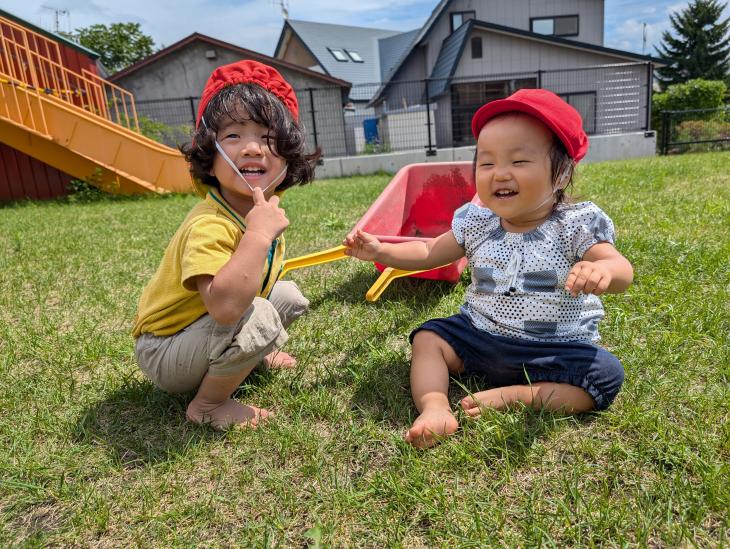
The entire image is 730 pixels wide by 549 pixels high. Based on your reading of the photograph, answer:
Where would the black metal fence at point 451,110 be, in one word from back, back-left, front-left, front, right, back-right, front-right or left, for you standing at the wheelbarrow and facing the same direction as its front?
front-left

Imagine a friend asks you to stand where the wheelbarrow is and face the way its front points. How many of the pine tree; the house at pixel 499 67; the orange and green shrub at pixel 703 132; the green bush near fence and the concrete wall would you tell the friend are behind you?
0

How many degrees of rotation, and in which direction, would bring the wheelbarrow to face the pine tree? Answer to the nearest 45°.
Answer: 0° — it already faces it

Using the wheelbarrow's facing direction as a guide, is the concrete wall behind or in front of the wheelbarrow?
in front

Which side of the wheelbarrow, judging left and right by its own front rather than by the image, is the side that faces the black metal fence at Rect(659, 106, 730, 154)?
front

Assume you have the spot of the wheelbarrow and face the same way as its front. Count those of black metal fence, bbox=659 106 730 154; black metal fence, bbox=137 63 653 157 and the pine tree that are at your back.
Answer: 0

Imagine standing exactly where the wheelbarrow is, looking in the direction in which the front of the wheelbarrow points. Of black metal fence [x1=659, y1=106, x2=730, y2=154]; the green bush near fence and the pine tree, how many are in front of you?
3

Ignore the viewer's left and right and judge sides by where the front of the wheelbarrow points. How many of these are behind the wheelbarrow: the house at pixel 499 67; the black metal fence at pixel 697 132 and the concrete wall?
0

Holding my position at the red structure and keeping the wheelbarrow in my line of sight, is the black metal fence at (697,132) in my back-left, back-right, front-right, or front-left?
front-left

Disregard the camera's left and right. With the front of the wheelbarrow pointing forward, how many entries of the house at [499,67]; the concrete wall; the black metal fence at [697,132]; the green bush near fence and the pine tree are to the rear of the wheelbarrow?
0

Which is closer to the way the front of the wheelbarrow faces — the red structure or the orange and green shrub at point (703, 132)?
the orange and green shrub

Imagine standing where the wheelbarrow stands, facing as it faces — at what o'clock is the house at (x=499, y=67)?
The house is roughly at 11 o'clock from the wheelbarrow.

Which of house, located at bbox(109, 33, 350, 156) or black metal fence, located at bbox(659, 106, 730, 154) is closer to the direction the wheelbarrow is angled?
the black metal fence

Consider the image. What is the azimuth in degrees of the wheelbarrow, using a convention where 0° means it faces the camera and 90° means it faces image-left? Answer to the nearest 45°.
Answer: approximately 225°

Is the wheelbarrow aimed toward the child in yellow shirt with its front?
no

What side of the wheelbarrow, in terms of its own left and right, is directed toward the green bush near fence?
front

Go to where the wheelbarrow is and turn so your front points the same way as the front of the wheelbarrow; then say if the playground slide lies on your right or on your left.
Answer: on your left

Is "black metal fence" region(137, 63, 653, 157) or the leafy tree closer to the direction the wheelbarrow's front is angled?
the black metal fence

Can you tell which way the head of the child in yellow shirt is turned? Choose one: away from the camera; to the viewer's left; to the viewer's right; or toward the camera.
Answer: toward the camera

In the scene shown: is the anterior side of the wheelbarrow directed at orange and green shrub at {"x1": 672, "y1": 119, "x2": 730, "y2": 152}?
yes

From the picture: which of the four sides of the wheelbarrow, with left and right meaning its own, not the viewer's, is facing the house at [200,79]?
left
